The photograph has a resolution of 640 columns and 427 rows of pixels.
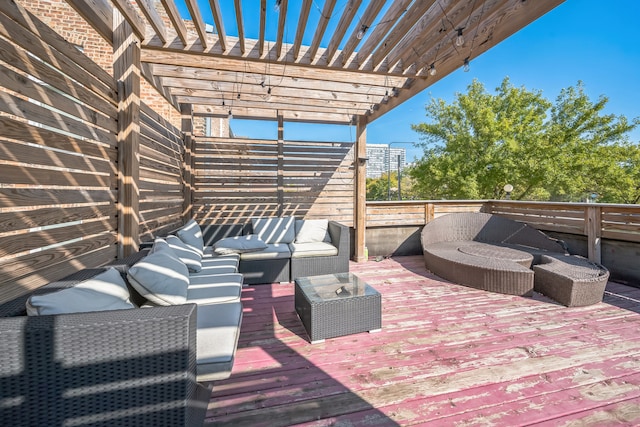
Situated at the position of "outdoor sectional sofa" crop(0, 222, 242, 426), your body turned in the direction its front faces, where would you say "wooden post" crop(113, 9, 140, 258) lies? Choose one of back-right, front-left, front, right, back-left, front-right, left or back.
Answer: left

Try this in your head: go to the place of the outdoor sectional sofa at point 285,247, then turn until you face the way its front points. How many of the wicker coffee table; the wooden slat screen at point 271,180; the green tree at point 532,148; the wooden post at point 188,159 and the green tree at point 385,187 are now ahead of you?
1

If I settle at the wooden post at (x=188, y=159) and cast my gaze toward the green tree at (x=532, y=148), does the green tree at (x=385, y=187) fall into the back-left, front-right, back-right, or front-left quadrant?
front-left

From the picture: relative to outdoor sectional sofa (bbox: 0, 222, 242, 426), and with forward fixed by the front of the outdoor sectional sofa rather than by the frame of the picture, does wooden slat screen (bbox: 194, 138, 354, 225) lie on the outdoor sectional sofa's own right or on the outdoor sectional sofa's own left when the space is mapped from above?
on the outdoor sectional sofa's own left

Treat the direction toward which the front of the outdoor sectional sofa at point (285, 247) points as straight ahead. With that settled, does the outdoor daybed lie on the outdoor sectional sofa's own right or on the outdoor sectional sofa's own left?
on the outdoor sectional sofa's own left

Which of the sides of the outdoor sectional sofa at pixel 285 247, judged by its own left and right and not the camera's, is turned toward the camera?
front

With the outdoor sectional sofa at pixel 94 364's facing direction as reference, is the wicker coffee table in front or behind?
in front

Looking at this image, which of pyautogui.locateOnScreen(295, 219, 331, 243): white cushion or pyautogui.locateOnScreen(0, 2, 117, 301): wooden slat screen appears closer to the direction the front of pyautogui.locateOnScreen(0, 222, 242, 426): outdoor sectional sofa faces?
the white cushion

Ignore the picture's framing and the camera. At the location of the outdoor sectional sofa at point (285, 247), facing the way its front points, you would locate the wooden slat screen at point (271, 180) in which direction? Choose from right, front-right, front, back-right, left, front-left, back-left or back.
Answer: back

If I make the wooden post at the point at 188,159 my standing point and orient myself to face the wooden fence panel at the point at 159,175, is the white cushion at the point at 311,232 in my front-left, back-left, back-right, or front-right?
front-left

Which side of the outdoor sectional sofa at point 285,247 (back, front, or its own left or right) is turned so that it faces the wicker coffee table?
front

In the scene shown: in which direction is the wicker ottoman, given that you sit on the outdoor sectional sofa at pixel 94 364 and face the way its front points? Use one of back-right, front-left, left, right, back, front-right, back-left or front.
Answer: front

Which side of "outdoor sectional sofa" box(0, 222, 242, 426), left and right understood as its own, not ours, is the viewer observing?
right

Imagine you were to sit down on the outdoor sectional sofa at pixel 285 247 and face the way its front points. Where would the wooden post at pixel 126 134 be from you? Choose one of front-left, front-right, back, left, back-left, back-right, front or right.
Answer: front-right
